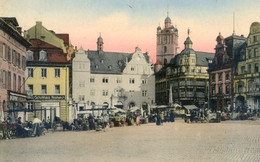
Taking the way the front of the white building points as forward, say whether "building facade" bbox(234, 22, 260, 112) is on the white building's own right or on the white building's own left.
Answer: on the white building's own left

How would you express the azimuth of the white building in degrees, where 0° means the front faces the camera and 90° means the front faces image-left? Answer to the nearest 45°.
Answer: approximately 0°

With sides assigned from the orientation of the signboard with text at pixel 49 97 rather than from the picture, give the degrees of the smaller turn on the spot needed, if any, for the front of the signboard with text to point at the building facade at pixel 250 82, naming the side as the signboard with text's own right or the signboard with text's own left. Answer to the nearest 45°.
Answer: approximately 90° to the signboard with text's own left

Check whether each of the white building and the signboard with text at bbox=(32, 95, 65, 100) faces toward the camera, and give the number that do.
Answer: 2

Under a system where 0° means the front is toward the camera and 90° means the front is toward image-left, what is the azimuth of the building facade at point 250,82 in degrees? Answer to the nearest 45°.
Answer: approximately 45°

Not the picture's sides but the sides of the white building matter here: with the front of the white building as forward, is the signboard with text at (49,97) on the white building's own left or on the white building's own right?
on the white building's own right
